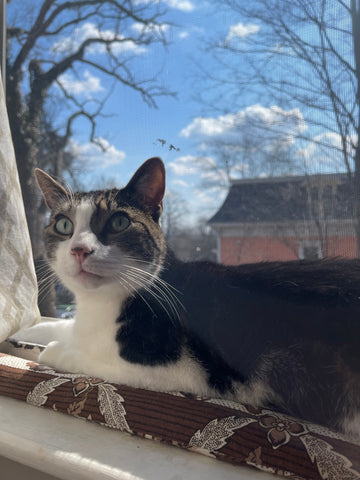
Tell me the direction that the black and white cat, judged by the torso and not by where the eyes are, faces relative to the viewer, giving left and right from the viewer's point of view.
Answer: facing to the left of the viewer
